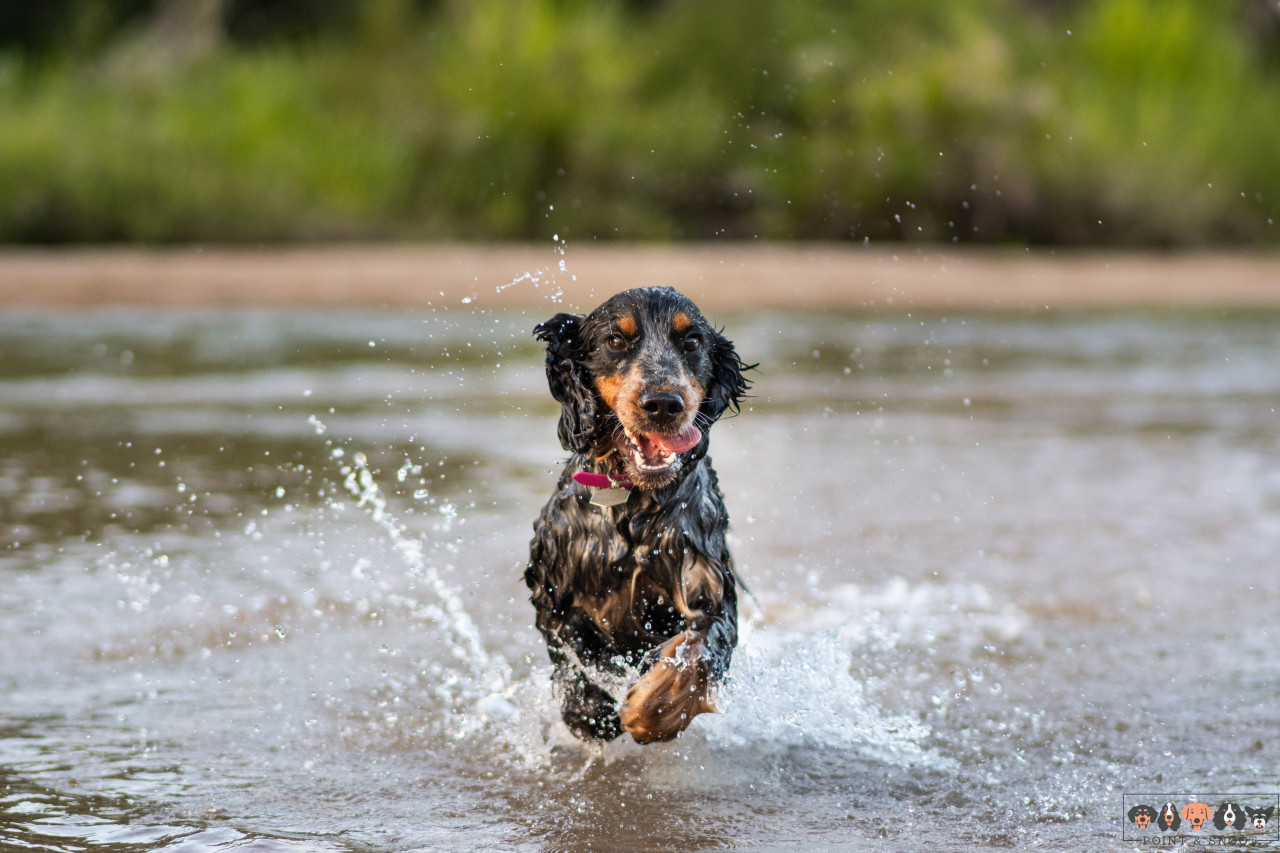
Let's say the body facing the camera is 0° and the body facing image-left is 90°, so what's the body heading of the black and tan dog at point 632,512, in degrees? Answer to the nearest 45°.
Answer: approximately 0°
